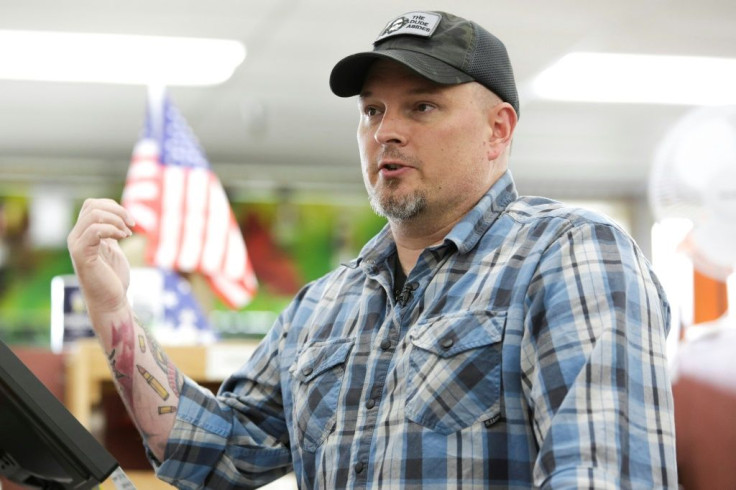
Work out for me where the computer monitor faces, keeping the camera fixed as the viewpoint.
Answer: facing away from the viewer and to the right of the viewer

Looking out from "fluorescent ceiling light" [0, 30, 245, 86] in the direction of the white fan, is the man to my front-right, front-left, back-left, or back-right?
front-right

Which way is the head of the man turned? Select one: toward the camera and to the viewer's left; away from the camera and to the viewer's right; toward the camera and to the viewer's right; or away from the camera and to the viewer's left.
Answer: toward the camera and to the viewer's left

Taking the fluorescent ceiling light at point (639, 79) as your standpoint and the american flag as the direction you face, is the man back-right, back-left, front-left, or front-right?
front-left

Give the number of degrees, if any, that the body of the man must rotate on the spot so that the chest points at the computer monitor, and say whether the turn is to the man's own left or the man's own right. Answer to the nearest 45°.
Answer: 0° — they already face it

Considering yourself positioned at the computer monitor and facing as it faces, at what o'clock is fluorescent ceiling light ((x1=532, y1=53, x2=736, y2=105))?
The fluorescent ceiling light is roughly at 12 o'clock from the computer monitor.

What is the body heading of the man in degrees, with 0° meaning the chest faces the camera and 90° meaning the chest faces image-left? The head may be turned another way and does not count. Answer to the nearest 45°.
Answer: approximately 45°

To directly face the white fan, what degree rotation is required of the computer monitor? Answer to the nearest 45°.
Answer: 0° — it already faces it

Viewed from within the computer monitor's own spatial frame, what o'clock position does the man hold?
The man is roughly at 1 o'clock from the computer monitor.

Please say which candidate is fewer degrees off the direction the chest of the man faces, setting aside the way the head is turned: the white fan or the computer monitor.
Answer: the computer monitor

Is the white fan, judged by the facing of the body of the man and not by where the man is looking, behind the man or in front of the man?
behind

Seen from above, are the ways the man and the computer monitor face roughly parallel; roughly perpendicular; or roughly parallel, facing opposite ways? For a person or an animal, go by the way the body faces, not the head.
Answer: roughly parallel, facing opposite ways

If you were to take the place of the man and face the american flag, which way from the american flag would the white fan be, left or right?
right
